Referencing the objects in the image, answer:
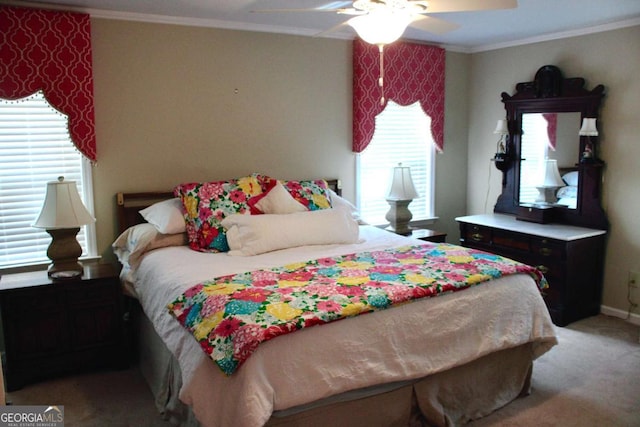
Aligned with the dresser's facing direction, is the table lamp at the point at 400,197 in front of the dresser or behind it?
in front

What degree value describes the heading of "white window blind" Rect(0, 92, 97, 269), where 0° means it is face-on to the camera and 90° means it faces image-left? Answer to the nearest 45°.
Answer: approximately 0°

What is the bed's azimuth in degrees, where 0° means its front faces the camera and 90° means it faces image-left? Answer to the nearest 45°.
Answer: approximately 315°

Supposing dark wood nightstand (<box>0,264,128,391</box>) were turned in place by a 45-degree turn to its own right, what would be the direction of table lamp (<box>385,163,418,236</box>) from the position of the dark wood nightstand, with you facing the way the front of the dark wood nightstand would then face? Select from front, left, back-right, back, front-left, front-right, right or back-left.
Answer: back-left

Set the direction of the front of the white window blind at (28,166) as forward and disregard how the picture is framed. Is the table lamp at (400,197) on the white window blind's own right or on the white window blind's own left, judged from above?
on the white window blind's own left

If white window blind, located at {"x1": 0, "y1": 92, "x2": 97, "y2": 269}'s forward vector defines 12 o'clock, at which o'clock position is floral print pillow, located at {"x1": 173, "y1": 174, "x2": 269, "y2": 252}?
The floral print pillow is roughly at 10 o'clock from the white window blind.

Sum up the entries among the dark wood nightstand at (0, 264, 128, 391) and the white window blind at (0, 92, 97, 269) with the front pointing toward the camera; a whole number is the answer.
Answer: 2

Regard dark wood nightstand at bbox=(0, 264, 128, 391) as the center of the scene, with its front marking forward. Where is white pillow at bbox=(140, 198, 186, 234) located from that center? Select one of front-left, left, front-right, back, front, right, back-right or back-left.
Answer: left

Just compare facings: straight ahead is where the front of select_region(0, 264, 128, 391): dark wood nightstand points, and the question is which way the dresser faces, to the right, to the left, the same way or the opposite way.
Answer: to the right

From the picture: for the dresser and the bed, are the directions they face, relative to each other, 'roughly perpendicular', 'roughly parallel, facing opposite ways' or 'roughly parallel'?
roughly perpendicular

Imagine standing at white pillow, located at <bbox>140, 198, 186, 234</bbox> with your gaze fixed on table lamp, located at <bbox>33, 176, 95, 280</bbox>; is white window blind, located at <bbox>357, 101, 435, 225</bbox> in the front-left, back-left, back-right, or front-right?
back-right
